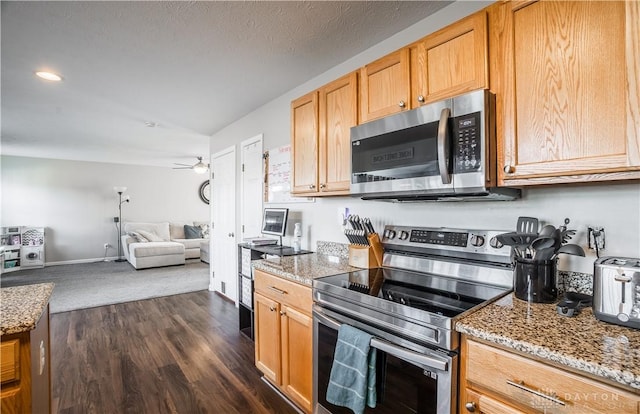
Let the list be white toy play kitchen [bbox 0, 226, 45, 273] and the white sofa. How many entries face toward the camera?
2

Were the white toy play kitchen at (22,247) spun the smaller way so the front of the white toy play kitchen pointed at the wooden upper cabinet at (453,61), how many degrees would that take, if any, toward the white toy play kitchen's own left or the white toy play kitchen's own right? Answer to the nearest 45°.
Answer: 0° — it already faces it

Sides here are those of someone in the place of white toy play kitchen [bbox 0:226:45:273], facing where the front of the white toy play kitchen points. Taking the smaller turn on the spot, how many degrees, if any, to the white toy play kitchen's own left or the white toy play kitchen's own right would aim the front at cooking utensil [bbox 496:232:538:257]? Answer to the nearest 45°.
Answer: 0° — it already faces it

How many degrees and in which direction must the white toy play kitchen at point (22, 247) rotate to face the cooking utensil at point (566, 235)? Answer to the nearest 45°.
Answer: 0° — it already faces it
